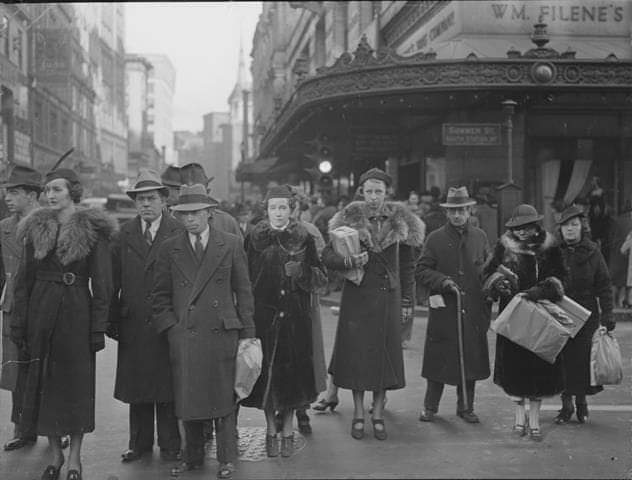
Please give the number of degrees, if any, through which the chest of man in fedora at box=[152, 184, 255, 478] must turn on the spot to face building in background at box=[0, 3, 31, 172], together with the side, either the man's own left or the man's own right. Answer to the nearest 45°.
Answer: approximately 180°

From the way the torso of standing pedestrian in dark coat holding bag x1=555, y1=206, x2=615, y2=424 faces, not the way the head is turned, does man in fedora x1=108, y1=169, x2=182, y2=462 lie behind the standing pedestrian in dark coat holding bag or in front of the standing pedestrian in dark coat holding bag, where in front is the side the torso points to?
in front

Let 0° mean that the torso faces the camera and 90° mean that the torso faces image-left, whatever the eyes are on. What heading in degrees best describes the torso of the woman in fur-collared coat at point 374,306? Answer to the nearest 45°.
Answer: approximately 0°

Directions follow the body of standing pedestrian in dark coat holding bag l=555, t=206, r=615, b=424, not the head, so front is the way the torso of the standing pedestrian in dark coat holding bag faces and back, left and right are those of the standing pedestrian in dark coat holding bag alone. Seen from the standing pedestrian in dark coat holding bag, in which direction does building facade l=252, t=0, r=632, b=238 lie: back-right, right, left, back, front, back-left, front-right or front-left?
back-right

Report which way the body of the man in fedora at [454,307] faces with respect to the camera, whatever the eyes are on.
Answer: toward the camera

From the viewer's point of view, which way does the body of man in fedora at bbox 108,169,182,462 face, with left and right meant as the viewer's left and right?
facing the viewer

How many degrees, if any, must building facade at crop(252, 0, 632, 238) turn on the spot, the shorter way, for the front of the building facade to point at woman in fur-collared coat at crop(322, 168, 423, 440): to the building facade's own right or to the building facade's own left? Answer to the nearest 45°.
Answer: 0° — it already faces them

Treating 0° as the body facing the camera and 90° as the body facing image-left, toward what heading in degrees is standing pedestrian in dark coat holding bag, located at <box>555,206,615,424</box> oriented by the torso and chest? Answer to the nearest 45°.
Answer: approximately 45°

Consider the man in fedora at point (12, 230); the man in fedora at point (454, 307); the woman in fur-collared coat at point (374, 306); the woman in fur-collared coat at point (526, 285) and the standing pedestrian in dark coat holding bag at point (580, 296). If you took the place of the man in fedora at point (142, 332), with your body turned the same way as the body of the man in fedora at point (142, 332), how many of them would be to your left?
4
